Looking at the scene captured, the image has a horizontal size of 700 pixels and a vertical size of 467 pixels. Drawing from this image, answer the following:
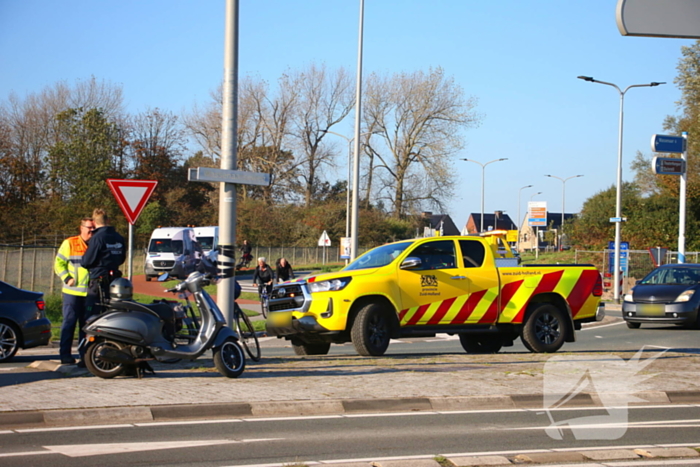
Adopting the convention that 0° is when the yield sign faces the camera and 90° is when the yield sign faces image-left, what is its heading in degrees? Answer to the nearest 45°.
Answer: approximately 0°

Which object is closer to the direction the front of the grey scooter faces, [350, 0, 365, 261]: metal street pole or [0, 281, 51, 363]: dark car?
the metal street pole

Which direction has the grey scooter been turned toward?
to the viewer's right

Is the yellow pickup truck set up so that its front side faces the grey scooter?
yes

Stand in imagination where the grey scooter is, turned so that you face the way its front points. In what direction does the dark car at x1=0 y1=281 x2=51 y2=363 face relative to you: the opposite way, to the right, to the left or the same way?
the opposite way

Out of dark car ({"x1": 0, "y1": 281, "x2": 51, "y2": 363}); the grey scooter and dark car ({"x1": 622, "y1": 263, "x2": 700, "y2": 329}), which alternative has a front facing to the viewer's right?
the grey scooter

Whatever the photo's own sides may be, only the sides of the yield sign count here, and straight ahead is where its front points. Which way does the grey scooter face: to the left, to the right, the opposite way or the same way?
to the left

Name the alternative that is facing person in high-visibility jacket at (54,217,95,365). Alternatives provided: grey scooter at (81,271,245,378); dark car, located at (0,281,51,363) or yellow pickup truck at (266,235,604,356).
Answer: the yellow pickup truck

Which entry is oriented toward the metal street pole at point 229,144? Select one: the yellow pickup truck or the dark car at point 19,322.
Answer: the yellow pickup truck

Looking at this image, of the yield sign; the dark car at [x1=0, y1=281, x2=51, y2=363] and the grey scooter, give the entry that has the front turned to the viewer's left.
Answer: the dark car

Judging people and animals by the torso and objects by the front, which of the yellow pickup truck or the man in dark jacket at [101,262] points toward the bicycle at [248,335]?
the yellow pickup truck

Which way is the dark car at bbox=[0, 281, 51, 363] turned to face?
to the viewer's left

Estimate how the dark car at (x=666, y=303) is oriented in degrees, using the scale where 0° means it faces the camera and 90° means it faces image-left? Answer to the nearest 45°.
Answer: approximately 45°

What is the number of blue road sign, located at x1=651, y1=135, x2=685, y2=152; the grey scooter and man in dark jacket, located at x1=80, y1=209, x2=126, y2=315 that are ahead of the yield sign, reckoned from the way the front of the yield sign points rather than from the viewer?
2

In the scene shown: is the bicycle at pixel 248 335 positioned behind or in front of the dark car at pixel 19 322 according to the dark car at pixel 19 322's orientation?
behind
